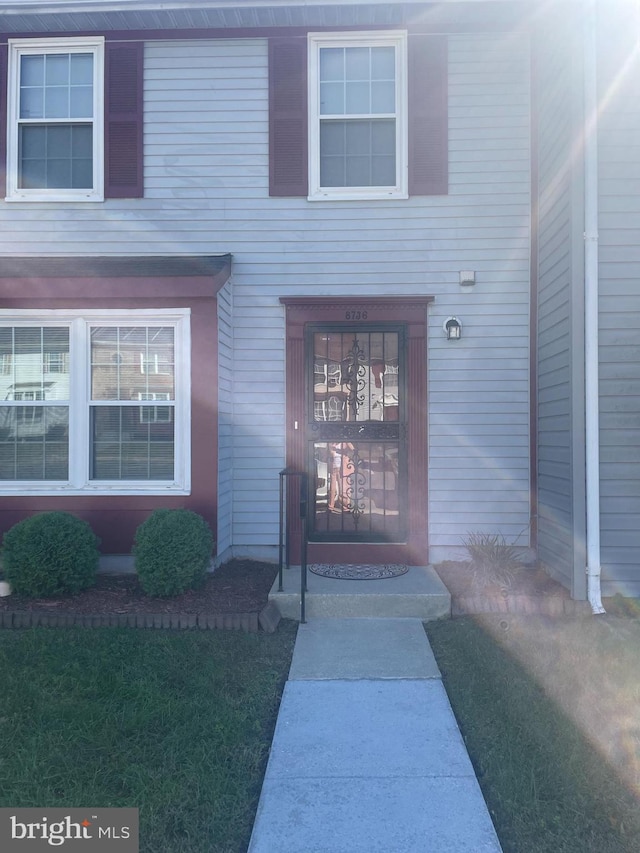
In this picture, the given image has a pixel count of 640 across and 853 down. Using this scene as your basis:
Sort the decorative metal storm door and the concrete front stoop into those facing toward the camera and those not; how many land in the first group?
2

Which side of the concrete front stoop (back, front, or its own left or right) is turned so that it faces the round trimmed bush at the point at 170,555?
right

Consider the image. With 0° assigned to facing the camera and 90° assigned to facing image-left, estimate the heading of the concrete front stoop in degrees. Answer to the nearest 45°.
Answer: approximately 0°

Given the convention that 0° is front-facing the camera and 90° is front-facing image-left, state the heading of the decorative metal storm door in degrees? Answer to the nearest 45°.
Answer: approximately 0°

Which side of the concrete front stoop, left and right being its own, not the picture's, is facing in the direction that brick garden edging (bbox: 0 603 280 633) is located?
right

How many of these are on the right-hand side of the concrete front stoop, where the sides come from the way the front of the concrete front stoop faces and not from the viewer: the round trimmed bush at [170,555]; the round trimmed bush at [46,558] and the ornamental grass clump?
2
